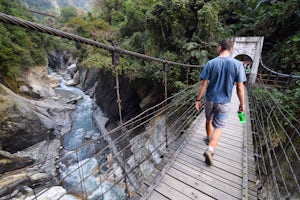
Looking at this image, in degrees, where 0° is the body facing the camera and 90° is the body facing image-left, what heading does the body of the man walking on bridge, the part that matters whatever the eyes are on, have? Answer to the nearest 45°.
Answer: approximately 180°

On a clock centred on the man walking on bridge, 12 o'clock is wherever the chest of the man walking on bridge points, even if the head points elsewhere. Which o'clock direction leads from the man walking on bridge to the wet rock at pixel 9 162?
The wet rock is roughly at 9 o'clock from the man walking on bridge.

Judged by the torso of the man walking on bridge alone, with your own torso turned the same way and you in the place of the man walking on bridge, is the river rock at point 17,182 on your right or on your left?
on your left
